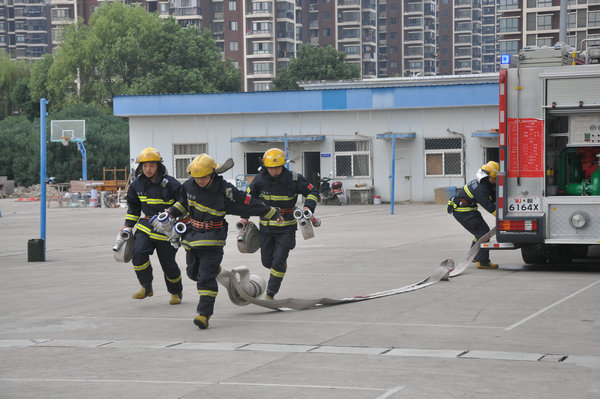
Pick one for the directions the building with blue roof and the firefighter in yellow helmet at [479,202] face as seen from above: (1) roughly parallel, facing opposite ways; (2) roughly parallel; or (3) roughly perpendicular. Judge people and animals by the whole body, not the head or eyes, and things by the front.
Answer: roughly perpendicular

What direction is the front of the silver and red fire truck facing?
away from the camera

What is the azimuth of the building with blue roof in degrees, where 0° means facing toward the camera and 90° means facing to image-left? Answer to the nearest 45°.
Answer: approximately 0°

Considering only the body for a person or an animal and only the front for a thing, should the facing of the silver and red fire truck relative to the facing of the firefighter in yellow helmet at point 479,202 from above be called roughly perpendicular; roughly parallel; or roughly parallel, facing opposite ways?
roughly perpendicular

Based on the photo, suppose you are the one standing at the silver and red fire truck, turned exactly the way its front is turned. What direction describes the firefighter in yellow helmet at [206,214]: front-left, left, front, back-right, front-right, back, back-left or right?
back-left

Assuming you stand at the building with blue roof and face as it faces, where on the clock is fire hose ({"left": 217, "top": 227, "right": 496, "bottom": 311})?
The fire hose is roughly at 12 o'clock from the building with blue roof.
